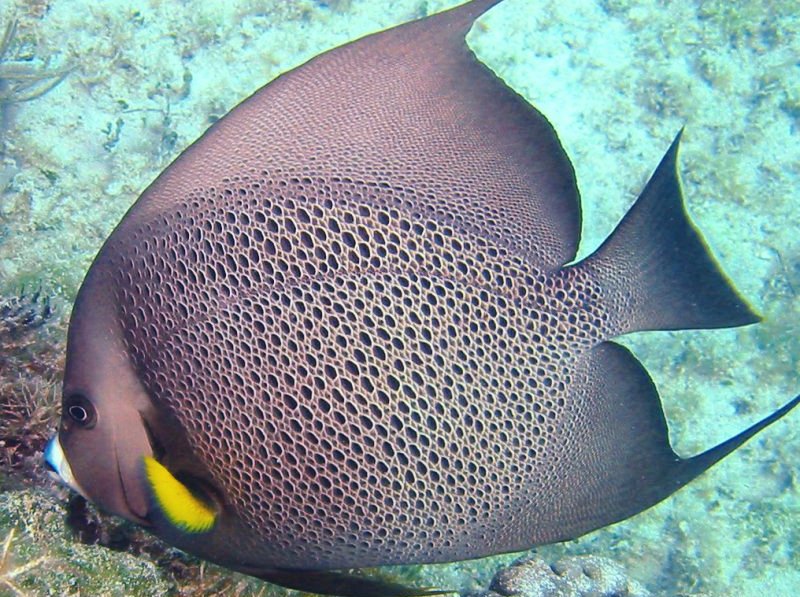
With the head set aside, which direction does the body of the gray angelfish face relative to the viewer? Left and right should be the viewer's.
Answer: facing to the left of the viewer

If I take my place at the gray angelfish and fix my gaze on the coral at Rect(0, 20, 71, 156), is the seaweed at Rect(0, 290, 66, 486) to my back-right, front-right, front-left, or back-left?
front-left

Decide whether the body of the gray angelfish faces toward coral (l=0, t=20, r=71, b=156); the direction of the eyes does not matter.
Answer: no

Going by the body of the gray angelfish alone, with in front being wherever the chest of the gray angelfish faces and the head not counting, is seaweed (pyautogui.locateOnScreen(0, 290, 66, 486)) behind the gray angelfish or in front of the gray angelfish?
in front
